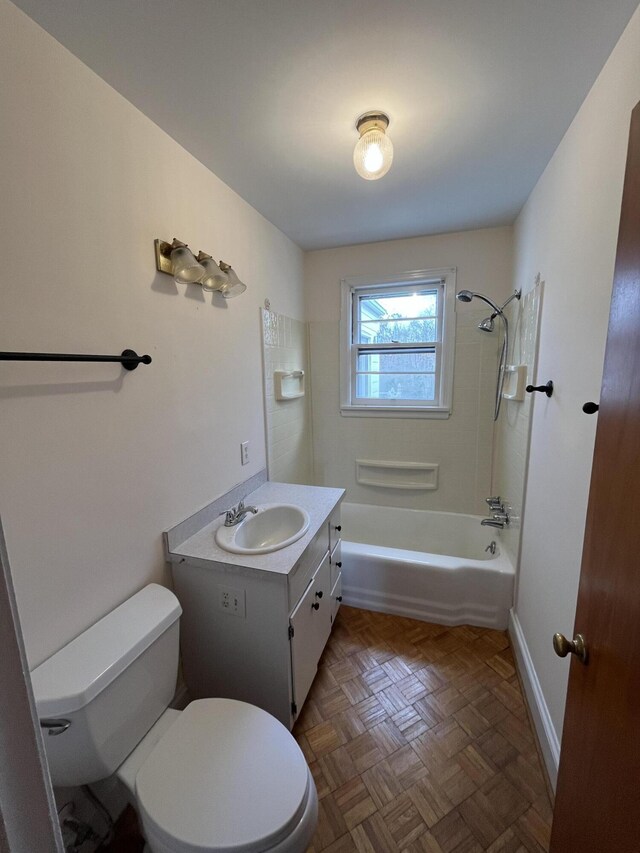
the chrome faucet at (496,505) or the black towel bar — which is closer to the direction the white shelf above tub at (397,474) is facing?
the black towel bar

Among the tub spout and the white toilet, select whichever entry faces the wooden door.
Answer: the white toilet

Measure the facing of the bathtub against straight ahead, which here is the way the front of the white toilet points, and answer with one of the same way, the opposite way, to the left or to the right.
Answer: to the right

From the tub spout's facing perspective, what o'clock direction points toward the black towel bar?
The black towel bar is roughly at 10 o'clock from the tub spout.

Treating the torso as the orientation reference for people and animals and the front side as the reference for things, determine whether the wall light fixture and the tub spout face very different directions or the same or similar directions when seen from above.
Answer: very different directions

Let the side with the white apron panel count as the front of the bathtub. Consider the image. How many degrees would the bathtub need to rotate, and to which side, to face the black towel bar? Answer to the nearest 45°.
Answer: approximately 45° to its right

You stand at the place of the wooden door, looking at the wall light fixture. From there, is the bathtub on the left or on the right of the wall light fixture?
right
